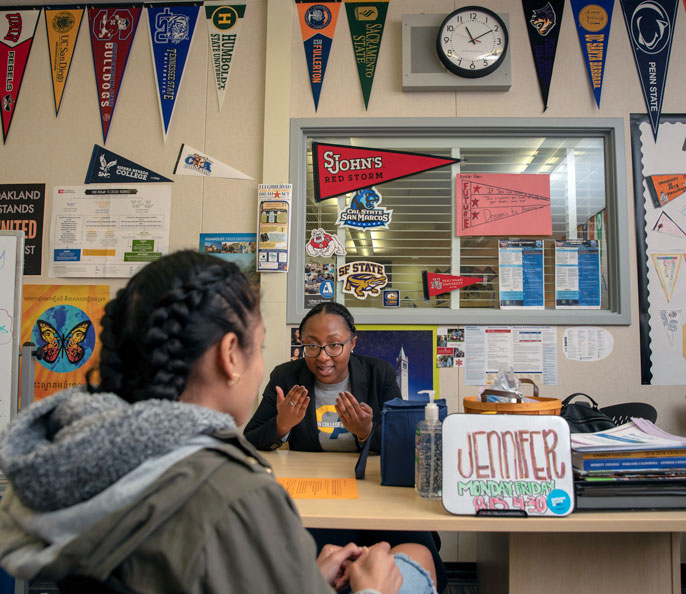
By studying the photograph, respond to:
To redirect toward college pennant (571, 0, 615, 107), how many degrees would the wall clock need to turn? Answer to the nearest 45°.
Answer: approximately 90° to its left

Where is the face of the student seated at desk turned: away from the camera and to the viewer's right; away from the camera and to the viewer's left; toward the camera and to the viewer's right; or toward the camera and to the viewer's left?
away from the camera and to the viewer's right

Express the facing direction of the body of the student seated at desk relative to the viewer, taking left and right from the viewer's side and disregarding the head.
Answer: facing away from the viewer and to the right of the viewer

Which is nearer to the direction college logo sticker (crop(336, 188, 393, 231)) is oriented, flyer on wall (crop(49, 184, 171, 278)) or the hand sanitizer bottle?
the hand sanitizer bottle

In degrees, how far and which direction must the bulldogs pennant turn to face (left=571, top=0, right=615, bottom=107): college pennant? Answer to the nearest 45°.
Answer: approximately 45° to its left

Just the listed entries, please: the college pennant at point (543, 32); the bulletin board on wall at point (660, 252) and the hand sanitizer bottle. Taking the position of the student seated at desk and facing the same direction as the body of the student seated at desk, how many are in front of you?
3
